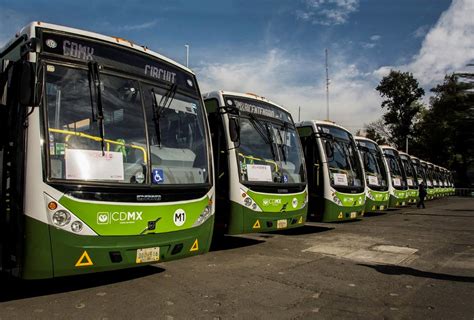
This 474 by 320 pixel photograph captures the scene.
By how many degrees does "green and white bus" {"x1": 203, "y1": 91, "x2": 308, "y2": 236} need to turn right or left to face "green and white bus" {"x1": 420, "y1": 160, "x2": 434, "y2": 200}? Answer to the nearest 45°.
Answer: approximately 90° to its left

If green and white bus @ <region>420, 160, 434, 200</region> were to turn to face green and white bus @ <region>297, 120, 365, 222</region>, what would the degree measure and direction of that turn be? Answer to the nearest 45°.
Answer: approximately 45° to its right

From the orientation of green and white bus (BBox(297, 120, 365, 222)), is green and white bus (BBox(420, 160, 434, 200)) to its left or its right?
on its left

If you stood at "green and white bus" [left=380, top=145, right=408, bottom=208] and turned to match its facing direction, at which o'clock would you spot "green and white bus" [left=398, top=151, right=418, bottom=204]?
"green and white bus" [left=398, top=151, right=418, bottom=204] is roughly at 8 o'clock from "green and white bus" [left=380, top=145, right=408, bottom=208].

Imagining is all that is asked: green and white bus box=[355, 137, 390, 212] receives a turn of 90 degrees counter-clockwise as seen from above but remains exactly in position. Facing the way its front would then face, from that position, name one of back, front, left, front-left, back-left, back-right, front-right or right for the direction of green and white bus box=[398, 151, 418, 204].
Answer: front-left

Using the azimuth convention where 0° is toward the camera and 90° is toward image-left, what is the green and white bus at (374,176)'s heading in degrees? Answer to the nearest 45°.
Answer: approximately 315°

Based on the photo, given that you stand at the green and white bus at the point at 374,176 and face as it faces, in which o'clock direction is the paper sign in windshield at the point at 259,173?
The paper sign in windshield is roughly at 2 o'clock from the green and white bus.

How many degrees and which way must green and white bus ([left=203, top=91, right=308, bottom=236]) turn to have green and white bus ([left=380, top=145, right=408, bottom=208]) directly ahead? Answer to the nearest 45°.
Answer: approximately 90° to its left

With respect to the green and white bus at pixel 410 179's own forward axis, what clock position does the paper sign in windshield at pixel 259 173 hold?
The paper sign in windshield is roughly at 2 o'clock from the green and white bus.

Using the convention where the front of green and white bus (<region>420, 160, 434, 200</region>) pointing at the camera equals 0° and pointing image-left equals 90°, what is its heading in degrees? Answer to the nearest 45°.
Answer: approximately 315°

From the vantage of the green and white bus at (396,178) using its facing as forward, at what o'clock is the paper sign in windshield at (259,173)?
The paper sign in windshield is roughly at 2 o'clock from the green and white bus.
